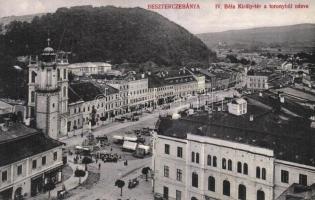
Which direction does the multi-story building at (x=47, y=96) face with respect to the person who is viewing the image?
facing the viewer and to the right of the viewer

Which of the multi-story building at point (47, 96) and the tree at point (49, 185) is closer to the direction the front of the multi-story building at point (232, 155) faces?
the tree

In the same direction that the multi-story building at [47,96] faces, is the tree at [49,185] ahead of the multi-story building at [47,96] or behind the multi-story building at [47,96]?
ahead

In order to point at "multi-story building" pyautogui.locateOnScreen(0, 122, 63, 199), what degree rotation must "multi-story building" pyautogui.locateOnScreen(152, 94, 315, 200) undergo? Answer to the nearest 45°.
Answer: approximately 45° to its right

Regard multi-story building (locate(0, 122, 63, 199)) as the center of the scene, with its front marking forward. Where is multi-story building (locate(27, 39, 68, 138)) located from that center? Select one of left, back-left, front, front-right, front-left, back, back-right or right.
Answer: back-left

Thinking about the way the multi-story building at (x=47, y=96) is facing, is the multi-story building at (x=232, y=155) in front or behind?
in front

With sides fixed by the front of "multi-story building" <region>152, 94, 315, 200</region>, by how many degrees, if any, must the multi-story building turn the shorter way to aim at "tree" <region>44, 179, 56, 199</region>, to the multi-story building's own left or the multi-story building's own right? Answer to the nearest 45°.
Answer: approximately 45° to the multi-story building's own right

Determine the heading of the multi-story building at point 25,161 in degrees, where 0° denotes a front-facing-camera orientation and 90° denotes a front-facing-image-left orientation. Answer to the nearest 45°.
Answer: approximately 315°
